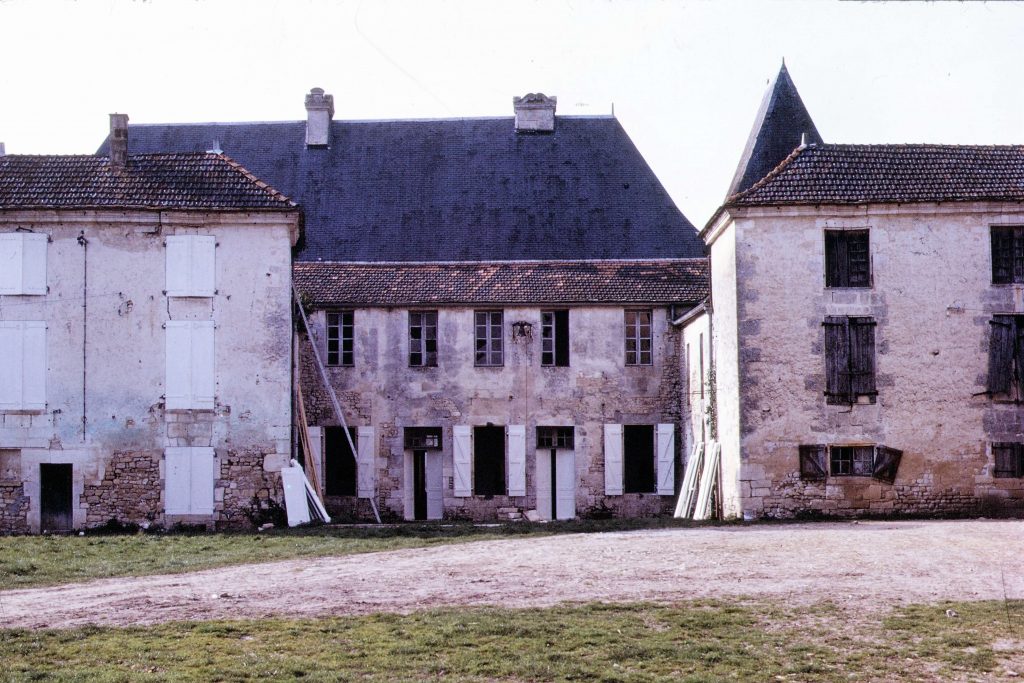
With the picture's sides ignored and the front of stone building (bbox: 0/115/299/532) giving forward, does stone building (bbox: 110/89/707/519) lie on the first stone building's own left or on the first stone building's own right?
on the first stone building's own left

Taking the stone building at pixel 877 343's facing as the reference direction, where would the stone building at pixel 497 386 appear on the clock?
the stone building at pixel 497 386 is roughly at 4 o'clock from the stone building at pixel 877 343.

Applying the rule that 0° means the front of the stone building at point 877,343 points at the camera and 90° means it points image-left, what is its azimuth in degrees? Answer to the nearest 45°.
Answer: approximately 0°

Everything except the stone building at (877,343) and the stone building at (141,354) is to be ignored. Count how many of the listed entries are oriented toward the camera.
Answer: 2

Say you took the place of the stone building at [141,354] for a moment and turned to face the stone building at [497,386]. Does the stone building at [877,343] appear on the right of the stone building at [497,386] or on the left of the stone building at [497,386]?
right

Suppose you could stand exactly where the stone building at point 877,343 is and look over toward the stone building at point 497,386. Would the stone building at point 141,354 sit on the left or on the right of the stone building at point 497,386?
left

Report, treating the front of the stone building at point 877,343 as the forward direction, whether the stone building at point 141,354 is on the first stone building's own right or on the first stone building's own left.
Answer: on the first stone building's own right

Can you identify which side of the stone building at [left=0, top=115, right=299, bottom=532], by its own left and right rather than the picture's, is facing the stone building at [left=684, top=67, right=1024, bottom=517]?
left

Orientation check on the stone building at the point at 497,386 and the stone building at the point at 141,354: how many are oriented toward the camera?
2
